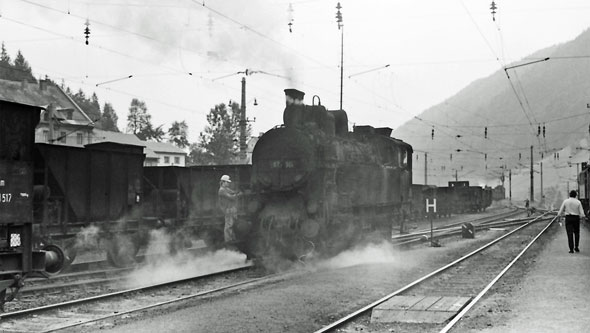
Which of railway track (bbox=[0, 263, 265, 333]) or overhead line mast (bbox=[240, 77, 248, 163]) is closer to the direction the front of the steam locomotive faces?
the railway track

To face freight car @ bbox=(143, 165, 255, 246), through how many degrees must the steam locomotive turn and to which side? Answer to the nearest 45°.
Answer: approximately 90° to its right

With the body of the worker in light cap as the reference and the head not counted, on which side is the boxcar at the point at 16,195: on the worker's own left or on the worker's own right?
on the worker's own right

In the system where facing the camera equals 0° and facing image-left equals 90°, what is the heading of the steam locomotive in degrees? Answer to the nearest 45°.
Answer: approximately 45°

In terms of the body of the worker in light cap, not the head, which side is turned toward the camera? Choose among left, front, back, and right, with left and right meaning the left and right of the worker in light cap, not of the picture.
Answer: right

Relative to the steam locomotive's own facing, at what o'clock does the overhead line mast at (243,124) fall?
The overhead line mast is roughly at 4 o'clock from the steam locomotive.

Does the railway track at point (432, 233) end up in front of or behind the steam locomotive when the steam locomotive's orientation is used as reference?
behind
